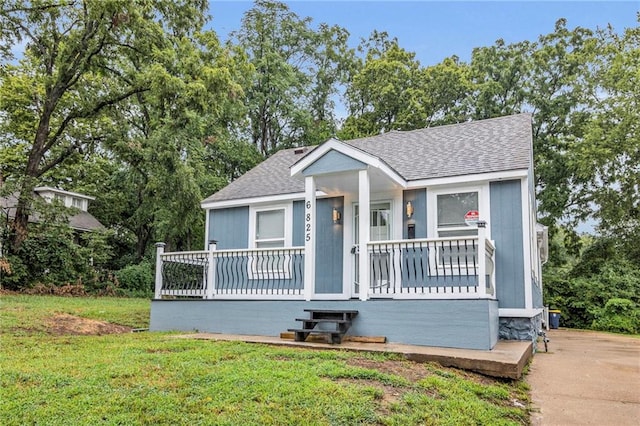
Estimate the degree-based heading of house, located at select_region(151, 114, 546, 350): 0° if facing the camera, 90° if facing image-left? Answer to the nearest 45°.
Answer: approximately 45°

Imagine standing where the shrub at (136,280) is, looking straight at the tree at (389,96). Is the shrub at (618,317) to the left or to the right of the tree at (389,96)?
right

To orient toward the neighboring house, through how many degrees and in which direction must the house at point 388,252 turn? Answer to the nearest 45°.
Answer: approximately 90° to its right

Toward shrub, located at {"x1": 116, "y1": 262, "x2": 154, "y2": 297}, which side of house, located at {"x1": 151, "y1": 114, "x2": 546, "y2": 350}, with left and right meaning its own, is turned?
right

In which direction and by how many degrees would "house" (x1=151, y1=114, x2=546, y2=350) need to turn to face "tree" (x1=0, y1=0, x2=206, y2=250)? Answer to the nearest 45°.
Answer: approximately 90° to its right
